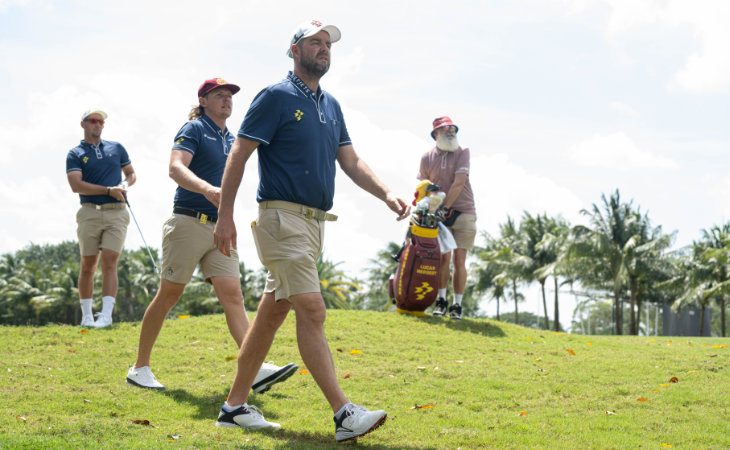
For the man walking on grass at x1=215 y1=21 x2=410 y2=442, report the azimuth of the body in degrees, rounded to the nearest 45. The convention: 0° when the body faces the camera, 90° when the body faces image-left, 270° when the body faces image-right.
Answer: approximately 315°
